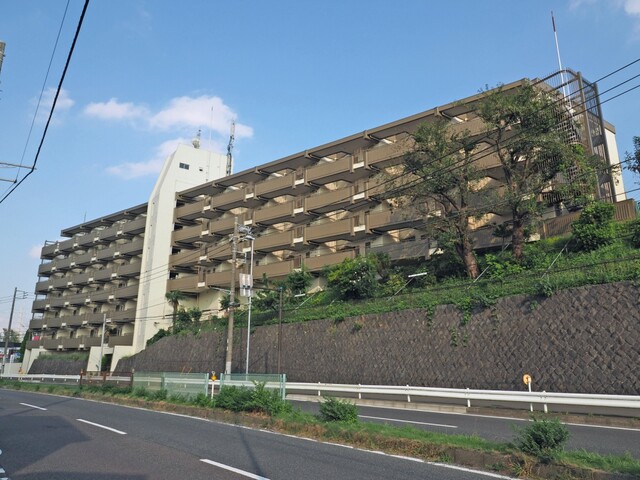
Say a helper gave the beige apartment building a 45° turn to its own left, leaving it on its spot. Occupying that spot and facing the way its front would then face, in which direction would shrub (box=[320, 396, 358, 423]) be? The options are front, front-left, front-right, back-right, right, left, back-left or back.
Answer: front

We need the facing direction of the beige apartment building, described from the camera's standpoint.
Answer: facing the viewer and to the left of the viewer

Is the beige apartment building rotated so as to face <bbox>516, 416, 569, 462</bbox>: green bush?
no

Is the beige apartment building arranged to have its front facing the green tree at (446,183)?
no

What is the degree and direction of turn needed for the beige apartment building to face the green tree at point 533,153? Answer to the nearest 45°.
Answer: approximately 90° to its left

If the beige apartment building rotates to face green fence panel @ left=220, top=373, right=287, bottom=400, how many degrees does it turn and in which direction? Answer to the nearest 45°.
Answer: approximately 45° to its left

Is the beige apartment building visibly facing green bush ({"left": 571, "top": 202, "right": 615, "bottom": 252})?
no
